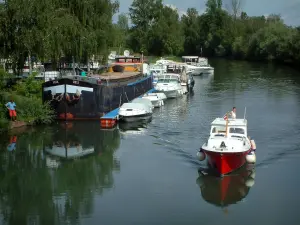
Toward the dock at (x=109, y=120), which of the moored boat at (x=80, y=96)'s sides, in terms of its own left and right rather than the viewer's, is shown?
left

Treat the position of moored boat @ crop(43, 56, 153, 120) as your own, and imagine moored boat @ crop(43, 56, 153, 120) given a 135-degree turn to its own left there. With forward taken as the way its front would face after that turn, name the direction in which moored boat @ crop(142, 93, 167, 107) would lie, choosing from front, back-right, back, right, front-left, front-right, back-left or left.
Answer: front-left

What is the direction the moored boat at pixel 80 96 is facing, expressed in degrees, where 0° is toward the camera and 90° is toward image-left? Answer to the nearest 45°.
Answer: approximately 45°

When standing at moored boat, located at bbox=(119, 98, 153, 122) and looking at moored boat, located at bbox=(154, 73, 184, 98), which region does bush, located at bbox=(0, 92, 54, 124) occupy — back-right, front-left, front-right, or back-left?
back-left

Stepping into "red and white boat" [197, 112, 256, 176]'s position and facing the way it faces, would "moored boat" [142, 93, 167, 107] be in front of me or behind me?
behind

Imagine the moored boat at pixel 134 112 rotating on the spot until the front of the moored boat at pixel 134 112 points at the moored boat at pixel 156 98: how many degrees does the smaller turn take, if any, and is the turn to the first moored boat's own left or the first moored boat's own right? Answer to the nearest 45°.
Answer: approximately 135° to the first moored boat's own right

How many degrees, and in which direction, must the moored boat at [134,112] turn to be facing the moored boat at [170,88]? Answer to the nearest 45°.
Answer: approximately 135° to its right

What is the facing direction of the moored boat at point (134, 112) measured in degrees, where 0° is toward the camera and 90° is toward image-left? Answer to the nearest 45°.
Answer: approximately 45°

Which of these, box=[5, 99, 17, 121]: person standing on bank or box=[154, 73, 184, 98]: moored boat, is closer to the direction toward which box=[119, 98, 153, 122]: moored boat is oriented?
the person standing on bank

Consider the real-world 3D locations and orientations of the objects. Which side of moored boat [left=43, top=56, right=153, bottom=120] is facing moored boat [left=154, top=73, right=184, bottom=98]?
back
